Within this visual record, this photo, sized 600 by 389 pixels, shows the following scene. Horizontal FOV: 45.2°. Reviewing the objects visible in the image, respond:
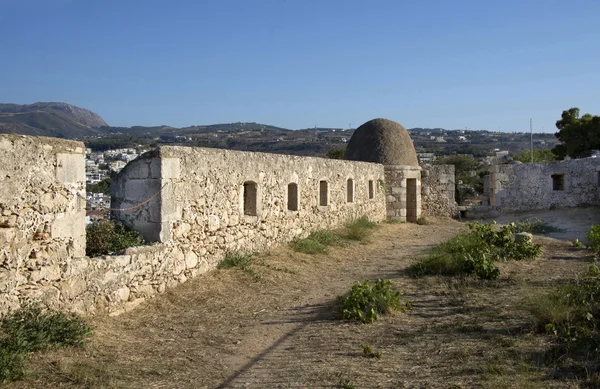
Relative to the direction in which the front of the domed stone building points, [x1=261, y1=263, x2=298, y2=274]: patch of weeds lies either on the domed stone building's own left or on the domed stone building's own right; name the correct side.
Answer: on the domed stone building's own right

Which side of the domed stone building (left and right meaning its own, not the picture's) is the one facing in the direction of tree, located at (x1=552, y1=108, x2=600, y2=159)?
left

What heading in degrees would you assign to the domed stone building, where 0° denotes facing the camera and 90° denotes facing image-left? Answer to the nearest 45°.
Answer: approximately 315°

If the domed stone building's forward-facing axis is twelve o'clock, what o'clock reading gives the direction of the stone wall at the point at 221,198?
The stone wall is roughly at 2 o'clock from the domed stone building.

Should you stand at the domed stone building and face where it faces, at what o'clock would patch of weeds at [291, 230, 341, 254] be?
The patch of weeds is roughly at 2 o'clock from the domed stone building.

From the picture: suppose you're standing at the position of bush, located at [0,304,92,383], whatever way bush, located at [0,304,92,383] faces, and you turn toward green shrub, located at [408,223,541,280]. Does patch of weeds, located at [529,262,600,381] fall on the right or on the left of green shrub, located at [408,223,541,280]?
right

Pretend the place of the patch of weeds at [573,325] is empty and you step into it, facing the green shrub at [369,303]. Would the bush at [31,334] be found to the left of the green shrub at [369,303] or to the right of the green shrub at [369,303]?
left

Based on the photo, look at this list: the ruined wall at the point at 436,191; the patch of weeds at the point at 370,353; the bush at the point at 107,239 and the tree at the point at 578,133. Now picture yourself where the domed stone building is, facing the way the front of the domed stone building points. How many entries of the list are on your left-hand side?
2

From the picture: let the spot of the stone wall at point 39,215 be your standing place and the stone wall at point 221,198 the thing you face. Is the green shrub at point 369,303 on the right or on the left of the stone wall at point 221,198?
right

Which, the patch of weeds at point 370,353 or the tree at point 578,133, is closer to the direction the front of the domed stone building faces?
the patch of weeds

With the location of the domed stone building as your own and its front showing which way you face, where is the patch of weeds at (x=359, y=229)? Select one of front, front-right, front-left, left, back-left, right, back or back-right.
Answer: front-right

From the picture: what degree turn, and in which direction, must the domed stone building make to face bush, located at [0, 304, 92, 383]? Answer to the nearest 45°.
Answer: approximately 45° to its right

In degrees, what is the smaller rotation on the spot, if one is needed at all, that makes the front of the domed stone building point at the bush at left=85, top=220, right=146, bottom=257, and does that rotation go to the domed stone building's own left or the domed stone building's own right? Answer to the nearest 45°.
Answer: approximately 45° to the domed stone building's own right

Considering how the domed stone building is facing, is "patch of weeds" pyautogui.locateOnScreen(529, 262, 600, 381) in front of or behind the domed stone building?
in front
